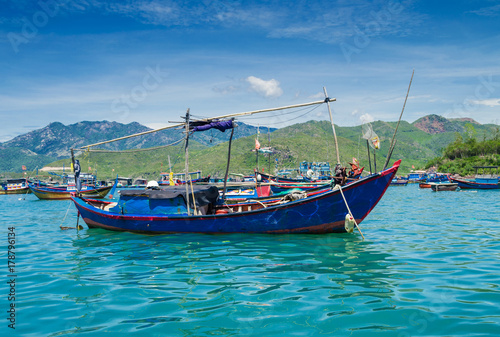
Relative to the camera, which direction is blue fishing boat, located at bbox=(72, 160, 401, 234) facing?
to the viewer's right
